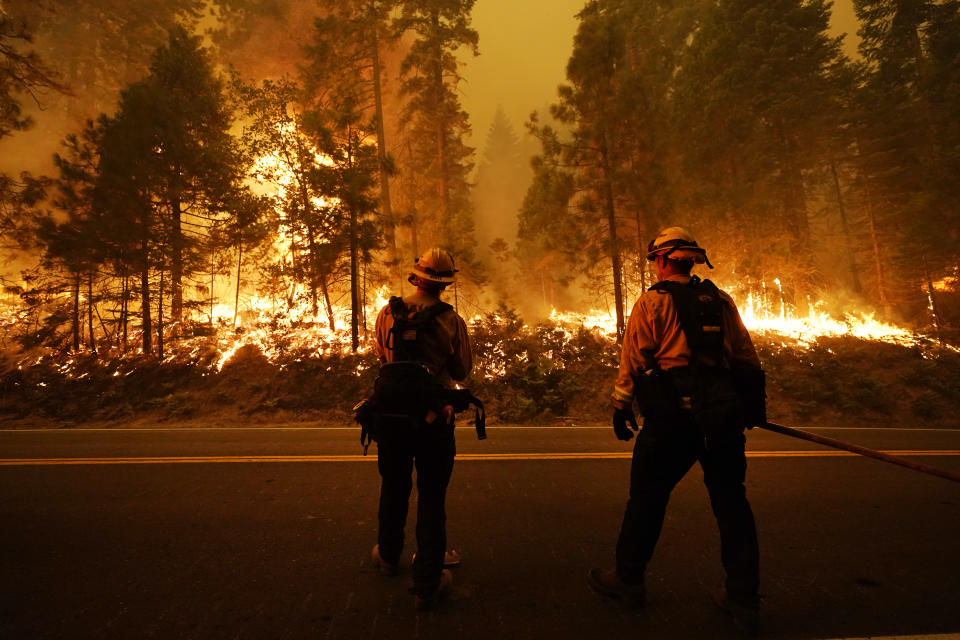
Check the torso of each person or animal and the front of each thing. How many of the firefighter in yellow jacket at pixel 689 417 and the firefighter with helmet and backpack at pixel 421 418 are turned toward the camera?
0

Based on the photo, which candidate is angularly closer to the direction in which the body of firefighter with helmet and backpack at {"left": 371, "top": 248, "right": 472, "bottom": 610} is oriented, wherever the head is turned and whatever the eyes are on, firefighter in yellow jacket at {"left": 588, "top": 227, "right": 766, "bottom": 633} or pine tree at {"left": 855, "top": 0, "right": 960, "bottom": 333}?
the pine tree

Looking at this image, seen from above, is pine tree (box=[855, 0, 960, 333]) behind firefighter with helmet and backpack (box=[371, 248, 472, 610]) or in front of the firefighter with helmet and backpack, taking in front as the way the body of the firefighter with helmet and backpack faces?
in front

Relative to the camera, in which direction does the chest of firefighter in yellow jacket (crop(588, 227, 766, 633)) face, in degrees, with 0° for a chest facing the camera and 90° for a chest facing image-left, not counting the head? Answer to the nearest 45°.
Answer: approximately 135°

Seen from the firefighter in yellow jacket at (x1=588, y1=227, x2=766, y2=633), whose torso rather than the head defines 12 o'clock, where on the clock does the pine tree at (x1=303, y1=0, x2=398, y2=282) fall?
The pine tree is roughly at 12 o'clock from the firefighter in yellow jacket.

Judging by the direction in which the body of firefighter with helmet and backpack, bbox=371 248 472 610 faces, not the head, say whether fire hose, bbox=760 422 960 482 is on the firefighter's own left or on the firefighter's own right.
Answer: on the firefighter's own right

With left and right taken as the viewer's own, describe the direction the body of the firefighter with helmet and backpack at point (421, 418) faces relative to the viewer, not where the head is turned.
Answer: facing away from the viewer and to the right of the viewer
